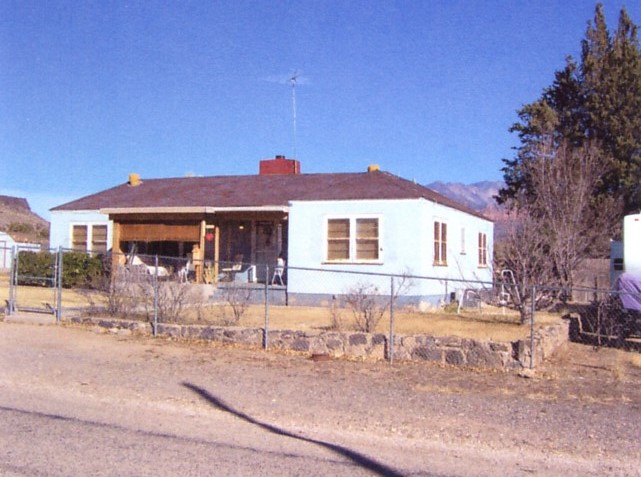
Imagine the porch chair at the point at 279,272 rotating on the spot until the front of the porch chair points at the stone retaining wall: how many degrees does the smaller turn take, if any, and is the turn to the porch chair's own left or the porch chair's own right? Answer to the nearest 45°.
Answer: approximately 45° to the porch chair's own left

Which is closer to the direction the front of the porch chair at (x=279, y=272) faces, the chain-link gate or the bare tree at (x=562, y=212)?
the chain-link gate

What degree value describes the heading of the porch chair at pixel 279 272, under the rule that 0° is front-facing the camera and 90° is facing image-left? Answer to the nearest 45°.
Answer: approximately 45°

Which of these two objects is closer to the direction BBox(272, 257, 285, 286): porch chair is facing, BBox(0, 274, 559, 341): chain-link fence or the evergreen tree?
the chain-link fence

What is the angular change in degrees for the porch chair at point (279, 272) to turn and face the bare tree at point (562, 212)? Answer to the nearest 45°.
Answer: approximately 135° to its left
